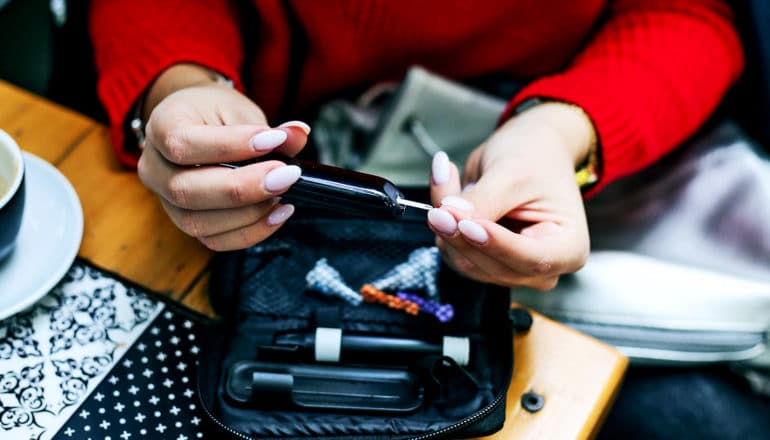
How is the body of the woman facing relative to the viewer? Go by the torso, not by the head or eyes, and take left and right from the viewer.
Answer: facing the viewer
